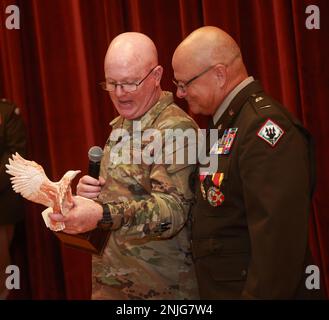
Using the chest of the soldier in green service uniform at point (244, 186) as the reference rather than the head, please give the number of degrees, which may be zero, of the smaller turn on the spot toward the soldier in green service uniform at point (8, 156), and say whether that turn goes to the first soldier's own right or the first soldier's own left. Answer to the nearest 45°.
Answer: approximately 45° to the first soldier's own right

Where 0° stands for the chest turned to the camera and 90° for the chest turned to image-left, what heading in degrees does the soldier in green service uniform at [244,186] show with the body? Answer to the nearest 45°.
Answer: approximately 90°

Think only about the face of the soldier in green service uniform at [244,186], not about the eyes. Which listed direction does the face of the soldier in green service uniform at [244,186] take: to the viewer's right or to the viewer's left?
to the viewer's left

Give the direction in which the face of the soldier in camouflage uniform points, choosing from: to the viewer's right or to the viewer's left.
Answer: to the viewer's left

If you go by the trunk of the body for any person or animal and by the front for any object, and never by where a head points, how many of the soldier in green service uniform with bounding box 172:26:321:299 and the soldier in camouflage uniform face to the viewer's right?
0

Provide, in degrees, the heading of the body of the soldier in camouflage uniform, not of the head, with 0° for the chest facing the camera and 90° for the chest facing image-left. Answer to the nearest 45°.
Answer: approximately 45°

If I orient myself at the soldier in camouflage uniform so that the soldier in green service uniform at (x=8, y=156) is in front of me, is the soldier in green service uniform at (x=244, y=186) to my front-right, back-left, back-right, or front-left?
back-right
